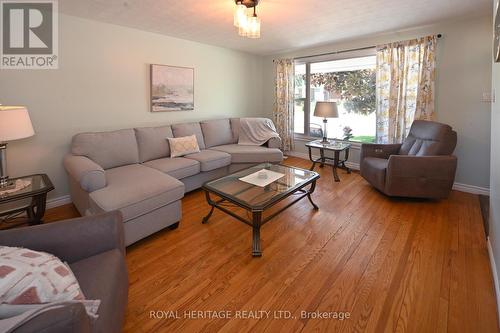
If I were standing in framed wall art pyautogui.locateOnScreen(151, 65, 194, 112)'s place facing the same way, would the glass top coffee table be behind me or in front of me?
in front

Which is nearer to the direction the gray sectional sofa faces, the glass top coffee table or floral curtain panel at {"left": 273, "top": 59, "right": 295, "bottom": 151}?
the glass top coffee table

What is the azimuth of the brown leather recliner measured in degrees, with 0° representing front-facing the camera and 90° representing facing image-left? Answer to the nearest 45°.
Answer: approximately 45°

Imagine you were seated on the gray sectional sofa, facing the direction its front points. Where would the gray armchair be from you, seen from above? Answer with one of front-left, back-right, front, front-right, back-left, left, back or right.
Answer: front-right

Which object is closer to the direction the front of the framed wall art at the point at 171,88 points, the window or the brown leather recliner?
the brown leather recliner

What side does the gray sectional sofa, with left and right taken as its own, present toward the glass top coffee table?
front

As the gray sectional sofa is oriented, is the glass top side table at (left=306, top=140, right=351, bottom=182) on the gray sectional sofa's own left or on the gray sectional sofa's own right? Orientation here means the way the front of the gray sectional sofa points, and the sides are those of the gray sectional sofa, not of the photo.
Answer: on the gray sectional sofa's own left

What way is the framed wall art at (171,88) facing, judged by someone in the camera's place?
facing the viewer and to the right of the viewer

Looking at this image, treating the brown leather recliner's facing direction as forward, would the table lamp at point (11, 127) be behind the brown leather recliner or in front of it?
in front

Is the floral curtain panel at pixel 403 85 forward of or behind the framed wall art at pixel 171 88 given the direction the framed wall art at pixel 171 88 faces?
forward

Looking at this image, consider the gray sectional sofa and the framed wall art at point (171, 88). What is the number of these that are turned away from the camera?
0
